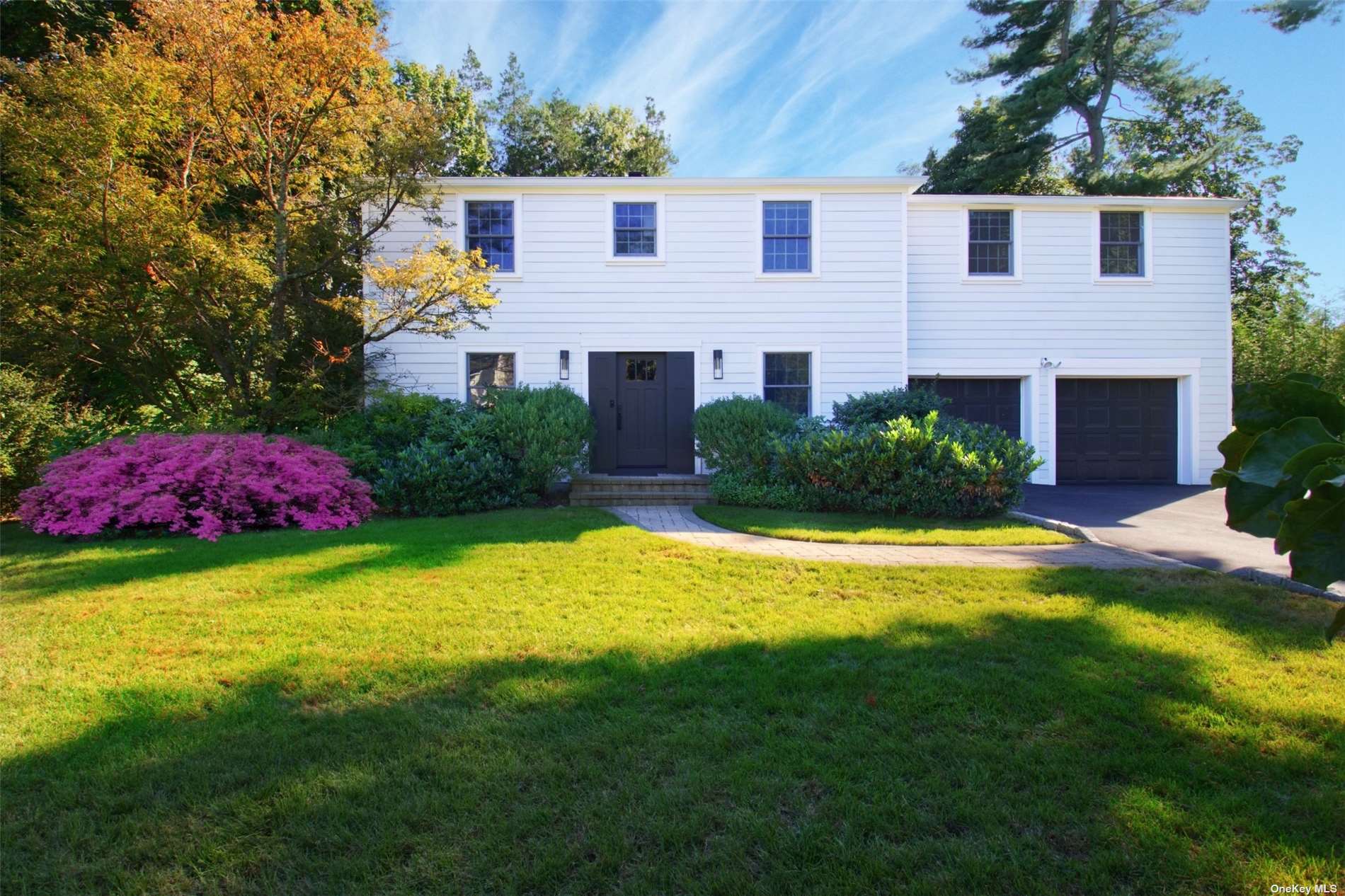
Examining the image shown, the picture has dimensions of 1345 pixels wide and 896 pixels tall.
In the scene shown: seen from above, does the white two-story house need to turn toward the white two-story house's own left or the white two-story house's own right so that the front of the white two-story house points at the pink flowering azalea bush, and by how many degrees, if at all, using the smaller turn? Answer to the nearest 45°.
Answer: approximately 45° to the white two-story house's own right

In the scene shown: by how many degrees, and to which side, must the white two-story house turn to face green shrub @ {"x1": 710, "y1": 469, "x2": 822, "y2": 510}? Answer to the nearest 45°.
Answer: approximately 45° to its left

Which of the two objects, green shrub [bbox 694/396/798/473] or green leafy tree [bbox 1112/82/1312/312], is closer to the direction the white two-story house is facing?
the green shrub

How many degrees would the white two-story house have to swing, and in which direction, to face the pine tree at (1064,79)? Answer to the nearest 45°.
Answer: approximately 135° to its left

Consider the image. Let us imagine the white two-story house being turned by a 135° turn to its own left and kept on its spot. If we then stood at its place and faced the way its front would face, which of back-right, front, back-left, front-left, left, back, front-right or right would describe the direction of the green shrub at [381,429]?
back

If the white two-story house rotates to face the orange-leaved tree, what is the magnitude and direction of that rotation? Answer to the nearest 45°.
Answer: approximately 45° to its right

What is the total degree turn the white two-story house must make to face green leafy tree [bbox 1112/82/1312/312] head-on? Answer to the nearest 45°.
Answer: approximately 135° to its left

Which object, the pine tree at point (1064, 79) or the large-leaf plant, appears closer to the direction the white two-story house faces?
the large-leaf plant

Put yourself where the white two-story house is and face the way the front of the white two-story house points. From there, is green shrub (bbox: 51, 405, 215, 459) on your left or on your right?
on your right

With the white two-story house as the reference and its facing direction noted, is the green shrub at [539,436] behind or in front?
in front

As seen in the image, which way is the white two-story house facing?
toward the camera
